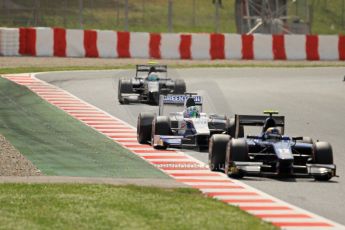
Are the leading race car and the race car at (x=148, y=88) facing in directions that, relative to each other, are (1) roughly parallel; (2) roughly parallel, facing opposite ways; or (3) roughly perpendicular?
roughly parallel

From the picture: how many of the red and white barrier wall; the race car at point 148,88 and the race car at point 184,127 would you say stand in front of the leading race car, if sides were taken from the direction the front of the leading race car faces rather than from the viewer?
0

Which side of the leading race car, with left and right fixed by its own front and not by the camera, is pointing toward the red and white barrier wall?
back

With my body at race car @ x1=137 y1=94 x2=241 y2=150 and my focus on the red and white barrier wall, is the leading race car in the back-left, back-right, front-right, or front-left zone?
back-right

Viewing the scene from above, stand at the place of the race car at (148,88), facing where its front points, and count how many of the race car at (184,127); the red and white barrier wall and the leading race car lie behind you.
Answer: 1

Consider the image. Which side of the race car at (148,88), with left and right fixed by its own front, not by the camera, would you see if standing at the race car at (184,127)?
front

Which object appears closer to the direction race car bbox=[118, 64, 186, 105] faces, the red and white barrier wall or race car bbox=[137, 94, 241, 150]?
the race car

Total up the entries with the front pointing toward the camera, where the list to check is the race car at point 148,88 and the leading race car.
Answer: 2

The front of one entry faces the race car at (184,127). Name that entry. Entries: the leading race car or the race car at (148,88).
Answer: the race car at (148,88)

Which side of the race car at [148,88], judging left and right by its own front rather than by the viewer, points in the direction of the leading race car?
front

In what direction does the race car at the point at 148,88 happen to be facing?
toward the camera
